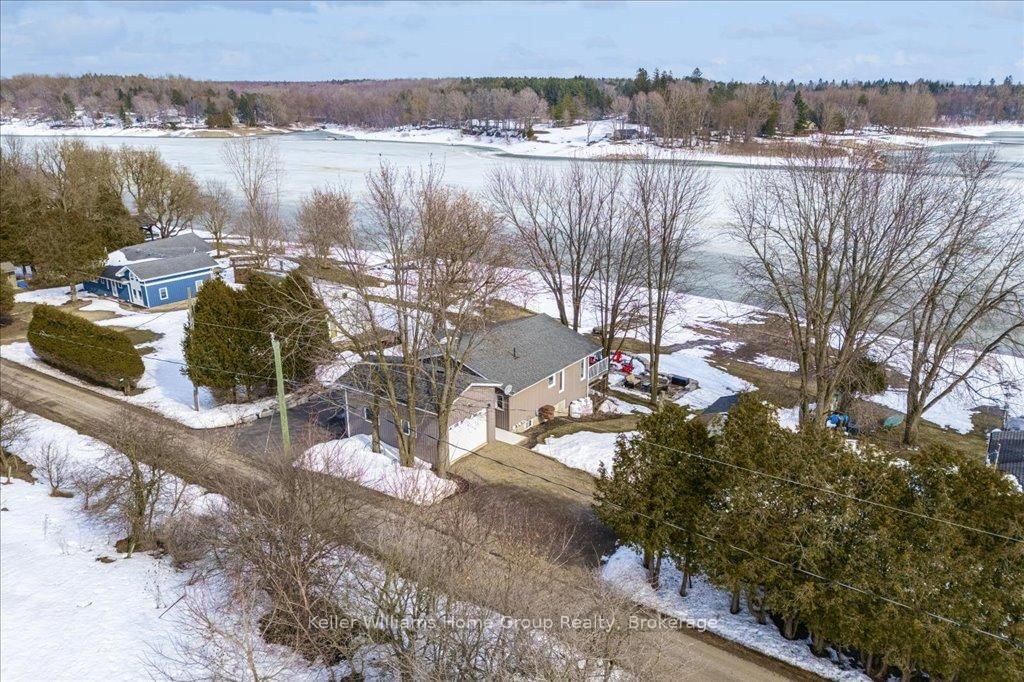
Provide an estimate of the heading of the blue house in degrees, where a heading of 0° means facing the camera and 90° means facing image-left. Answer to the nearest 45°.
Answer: approximately 45°

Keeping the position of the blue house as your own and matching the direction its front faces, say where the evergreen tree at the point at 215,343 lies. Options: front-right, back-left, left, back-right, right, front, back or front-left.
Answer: front-left

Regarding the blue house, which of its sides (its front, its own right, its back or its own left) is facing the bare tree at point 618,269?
left

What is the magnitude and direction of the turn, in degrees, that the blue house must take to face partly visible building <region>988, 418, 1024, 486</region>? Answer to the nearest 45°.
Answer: approximately 90° to its left

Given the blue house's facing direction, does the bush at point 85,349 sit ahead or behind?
ahead

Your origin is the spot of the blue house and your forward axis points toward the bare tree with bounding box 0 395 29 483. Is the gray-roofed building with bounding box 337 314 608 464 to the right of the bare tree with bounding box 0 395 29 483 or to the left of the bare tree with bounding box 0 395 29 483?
left

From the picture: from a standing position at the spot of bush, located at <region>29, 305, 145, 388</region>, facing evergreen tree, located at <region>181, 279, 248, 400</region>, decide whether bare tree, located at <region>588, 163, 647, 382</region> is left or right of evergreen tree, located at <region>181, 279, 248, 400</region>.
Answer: left

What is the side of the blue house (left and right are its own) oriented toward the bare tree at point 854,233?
left

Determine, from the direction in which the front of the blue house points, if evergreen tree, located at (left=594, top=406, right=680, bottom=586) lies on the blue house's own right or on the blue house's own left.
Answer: on the blue house's own left

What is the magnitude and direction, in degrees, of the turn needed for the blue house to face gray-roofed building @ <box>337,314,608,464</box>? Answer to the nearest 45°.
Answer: approximately 45° to its left

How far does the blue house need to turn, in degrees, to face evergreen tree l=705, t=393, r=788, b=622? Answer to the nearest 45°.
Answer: approximately 45° to its left

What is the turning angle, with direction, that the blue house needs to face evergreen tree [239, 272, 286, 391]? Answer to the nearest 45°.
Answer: approximately 45° to its left
